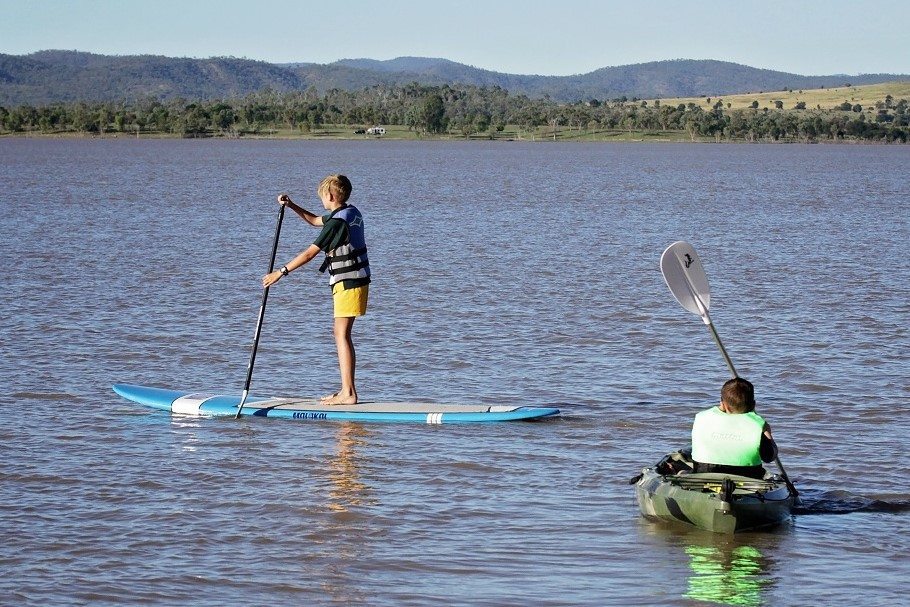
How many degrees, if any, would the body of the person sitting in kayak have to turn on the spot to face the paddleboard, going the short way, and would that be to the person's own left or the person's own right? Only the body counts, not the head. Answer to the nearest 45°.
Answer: approximately 45° to the person's own left

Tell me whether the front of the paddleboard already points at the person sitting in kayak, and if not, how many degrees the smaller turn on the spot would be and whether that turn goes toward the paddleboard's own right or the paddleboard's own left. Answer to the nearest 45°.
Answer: approximately 135° to the paddleboard's own left

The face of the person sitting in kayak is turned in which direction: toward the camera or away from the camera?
away from the camera

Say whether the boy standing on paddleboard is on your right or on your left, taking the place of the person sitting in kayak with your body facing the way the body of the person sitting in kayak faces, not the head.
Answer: on your left

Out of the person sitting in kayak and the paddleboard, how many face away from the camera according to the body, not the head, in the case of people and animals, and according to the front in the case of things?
1

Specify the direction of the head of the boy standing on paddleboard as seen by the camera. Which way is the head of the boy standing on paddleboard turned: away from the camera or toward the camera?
away from the camera

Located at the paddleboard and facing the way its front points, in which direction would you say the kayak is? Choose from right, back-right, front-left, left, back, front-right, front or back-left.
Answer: back-left

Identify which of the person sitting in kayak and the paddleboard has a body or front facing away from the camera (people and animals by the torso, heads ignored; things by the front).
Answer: the person sitting in kayak

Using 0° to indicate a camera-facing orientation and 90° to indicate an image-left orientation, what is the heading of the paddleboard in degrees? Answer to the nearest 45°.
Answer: approximately 90°

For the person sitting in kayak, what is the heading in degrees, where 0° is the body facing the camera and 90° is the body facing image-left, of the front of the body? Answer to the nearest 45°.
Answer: approximately 180°

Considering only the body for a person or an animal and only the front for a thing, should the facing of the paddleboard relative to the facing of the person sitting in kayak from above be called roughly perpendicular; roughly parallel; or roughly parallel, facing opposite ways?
roughly perpendicular
